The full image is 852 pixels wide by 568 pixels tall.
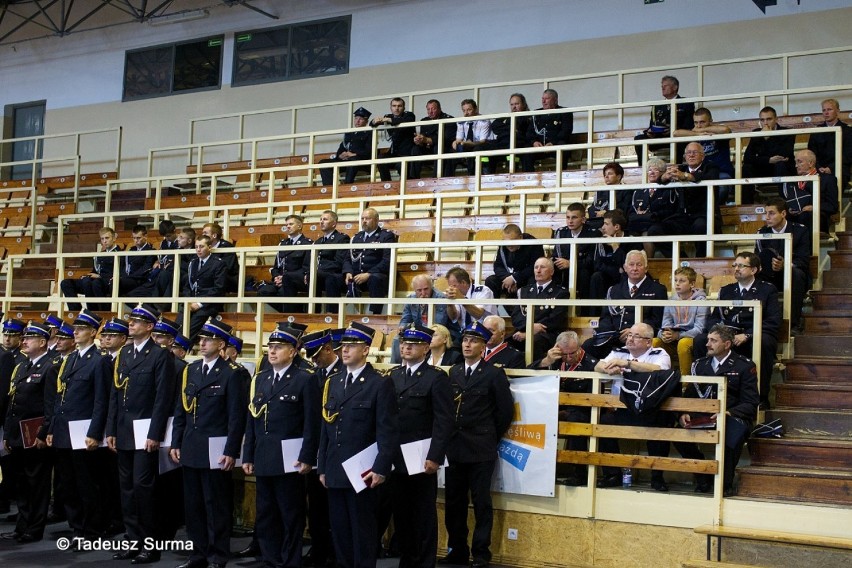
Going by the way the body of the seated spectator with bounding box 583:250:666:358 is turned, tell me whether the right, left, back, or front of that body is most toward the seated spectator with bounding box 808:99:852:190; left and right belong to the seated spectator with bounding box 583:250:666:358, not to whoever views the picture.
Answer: back

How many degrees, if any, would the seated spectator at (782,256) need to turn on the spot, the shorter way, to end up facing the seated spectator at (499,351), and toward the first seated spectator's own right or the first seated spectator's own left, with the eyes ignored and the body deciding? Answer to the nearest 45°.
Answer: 0° — they already face them

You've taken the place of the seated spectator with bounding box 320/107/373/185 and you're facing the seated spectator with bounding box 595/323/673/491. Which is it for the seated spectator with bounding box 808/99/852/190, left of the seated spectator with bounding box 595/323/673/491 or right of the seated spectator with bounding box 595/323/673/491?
left

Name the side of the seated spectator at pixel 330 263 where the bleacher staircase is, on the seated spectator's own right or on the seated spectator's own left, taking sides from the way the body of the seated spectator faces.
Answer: on the seated spectator's own left

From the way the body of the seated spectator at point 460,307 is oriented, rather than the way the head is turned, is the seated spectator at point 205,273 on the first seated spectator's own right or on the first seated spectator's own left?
on the first seated spectator's own right

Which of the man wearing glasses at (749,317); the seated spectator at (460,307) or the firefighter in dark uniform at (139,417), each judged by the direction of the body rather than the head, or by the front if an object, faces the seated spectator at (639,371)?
the man wearing glasses
